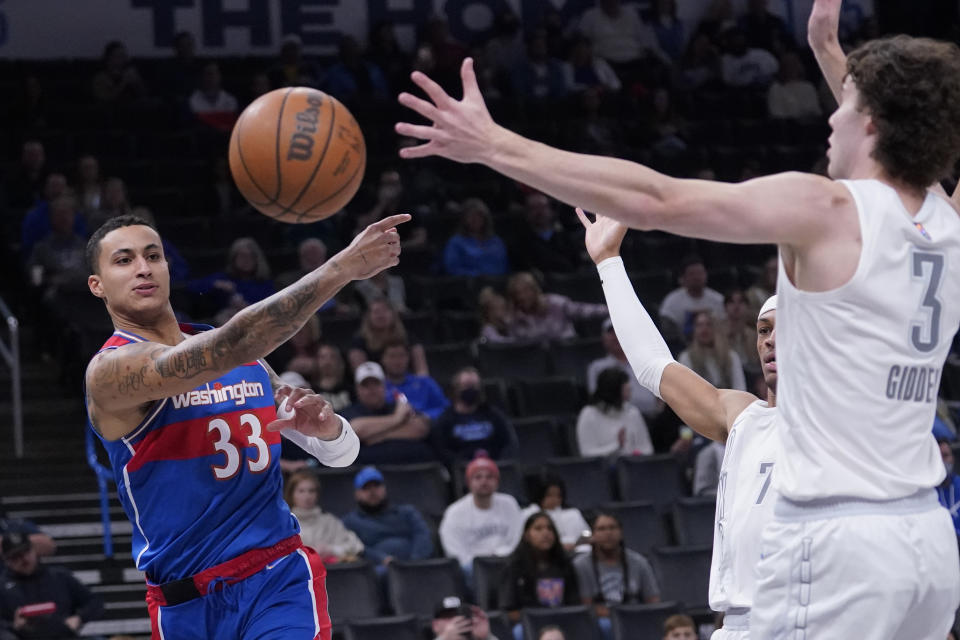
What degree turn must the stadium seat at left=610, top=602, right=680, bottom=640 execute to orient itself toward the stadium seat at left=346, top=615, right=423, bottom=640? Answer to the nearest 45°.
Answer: approximately 90° to its right

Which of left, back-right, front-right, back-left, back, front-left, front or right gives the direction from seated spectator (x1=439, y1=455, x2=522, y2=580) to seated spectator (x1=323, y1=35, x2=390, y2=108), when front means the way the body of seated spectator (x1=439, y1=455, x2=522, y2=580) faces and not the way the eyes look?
back

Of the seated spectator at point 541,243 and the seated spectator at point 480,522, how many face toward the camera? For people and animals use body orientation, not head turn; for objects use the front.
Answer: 2

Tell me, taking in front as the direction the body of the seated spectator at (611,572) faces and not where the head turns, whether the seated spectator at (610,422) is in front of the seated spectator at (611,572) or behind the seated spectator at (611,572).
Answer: behind

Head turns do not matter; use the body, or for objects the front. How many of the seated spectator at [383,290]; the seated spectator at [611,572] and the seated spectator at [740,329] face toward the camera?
3

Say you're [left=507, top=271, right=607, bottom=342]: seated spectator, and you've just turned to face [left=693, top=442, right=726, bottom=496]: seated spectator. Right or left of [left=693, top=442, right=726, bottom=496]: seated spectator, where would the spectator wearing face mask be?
right

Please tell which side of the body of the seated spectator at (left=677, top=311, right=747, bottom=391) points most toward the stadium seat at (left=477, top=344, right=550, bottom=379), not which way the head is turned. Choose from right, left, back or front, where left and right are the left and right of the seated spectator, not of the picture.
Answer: right

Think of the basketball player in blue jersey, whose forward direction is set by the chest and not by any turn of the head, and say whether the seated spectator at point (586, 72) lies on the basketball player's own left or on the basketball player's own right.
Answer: on the basketball player's own left

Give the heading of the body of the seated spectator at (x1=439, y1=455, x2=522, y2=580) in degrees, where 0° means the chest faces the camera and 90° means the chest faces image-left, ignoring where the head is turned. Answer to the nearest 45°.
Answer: approximately 0°

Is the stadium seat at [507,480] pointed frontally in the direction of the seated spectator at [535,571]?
yes
